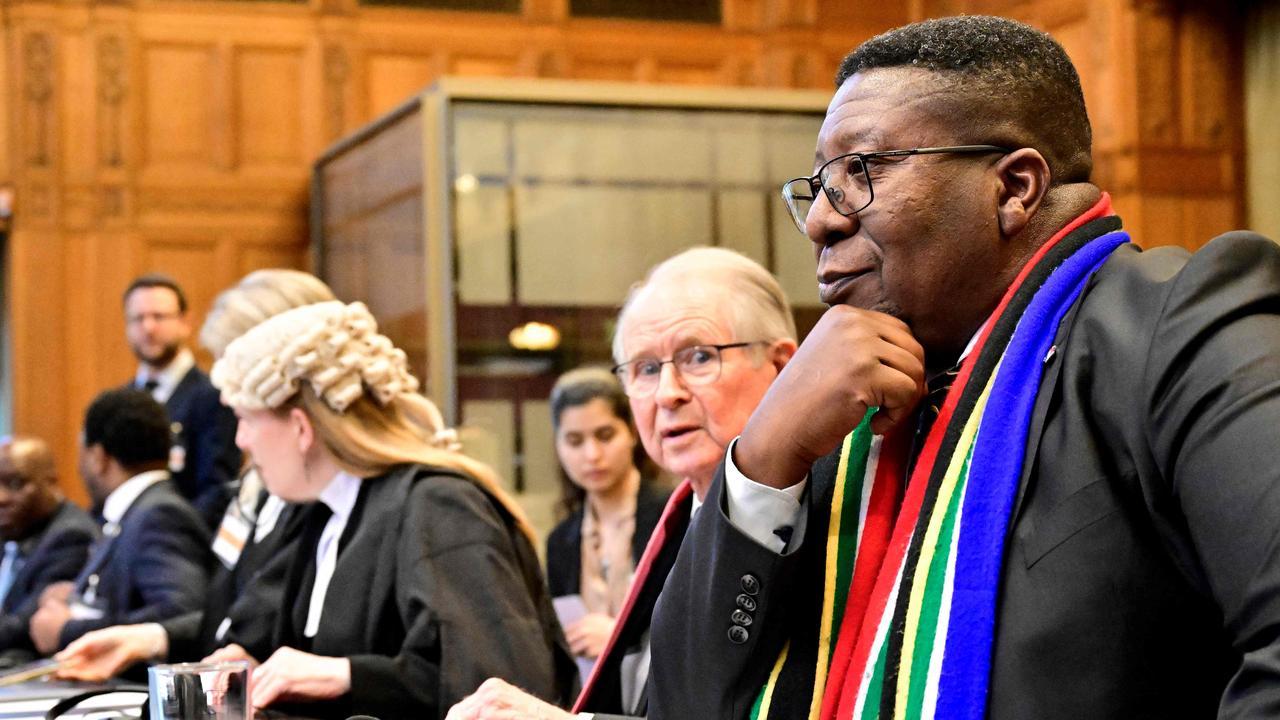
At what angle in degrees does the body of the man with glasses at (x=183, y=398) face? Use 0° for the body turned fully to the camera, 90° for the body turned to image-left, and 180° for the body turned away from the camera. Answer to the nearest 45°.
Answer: approximately 45°

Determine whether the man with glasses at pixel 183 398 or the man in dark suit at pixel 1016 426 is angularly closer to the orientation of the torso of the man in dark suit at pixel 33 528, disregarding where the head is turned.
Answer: the man in dark suit

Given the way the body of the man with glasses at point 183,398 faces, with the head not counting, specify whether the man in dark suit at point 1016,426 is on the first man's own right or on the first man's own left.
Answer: on the first man's own left

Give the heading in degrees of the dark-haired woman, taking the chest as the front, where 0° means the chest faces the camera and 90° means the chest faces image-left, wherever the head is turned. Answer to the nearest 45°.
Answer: approximately 0°

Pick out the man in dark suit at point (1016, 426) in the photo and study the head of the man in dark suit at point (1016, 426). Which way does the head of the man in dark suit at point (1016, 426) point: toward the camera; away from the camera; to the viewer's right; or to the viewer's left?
to the viewer's left

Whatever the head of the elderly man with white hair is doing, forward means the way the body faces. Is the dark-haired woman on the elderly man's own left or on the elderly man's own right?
on the elderly man's own right

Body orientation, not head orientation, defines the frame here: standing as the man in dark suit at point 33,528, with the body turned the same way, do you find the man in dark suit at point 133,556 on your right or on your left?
on your left

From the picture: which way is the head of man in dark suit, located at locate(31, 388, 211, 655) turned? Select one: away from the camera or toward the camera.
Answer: away from the camera

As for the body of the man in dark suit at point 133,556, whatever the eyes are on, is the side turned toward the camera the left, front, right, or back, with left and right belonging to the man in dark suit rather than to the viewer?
left

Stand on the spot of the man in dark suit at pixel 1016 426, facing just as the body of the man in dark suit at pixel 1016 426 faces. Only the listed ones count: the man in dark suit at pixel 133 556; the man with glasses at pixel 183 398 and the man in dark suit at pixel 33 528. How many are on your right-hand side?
3

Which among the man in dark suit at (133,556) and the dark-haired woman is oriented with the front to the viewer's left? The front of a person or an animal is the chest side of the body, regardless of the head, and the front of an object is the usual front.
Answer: the man in dark suit

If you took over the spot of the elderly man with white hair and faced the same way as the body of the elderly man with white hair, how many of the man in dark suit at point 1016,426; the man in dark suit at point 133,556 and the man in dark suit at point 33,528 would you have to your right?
2

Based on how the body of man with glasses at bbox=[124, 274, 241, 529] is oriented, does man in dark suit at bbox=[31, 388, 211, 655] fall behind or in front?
in front

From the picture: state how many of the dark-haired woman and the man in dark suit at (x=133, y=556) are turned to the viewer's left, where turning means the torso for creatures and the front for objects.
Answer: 1
